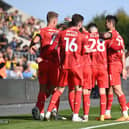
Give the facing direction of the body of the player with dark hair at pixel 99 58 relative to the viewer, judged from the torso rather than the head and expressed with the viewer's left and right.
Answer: facing away from the viewer

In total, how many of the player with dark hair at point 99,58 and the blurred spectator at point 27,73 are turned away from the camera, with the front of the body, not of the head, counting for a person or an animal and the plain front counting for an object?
1

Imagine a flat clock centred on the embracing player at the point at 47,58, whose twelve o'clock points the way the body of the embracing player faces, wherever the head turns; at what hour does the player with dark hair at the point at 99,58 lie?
The player with dark hair is roughly at 2 o'clock from the embracing player.

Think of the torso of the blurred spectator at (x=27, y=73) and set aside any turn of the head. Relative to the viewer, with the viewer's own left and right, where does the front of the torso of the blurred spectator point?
facing the viewer and to the right of the viewer

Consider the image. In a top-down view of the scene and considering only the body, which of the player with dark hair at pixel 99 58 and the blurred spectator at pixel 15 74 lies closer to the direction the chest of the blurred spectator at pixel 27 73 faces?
the player with dark hair

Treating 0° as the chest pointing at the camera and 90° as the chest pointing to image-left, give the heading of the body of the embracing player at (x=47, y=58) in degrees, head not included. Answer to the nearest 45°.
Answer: approximately 225°

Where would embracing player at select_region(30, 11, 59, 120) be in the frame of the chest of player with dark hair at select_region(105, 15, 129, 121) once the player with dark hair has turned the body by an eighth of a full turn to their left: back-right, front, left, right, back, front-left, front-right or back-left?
front

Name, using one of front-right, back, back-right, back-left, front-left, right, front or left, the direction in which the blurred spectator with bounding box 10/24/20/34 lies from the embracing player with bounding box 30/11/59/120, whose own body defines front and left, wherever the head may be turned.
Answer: front-left

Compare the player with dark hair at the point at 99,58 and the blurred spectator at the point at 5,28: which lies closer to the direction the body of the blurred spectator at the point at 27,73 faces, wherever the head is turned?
the player with dark hair

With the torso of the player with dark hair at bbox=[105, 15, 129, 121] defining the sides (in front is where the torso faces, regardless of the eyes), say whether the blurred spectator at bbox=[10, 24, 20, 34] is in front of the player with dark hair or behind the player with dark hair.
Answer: in front

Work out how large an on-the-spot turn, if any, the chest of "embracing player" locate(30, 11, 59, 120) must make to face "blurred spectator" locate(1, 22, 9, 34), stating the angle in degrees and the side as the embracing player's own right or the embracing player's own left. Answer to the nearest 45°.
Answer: approximately 45° to the embracing player's own left

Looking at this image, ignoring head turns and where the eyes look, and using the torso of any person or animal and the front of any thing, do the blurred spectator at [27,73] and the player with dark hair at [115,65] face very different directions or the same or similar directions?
very different directions
